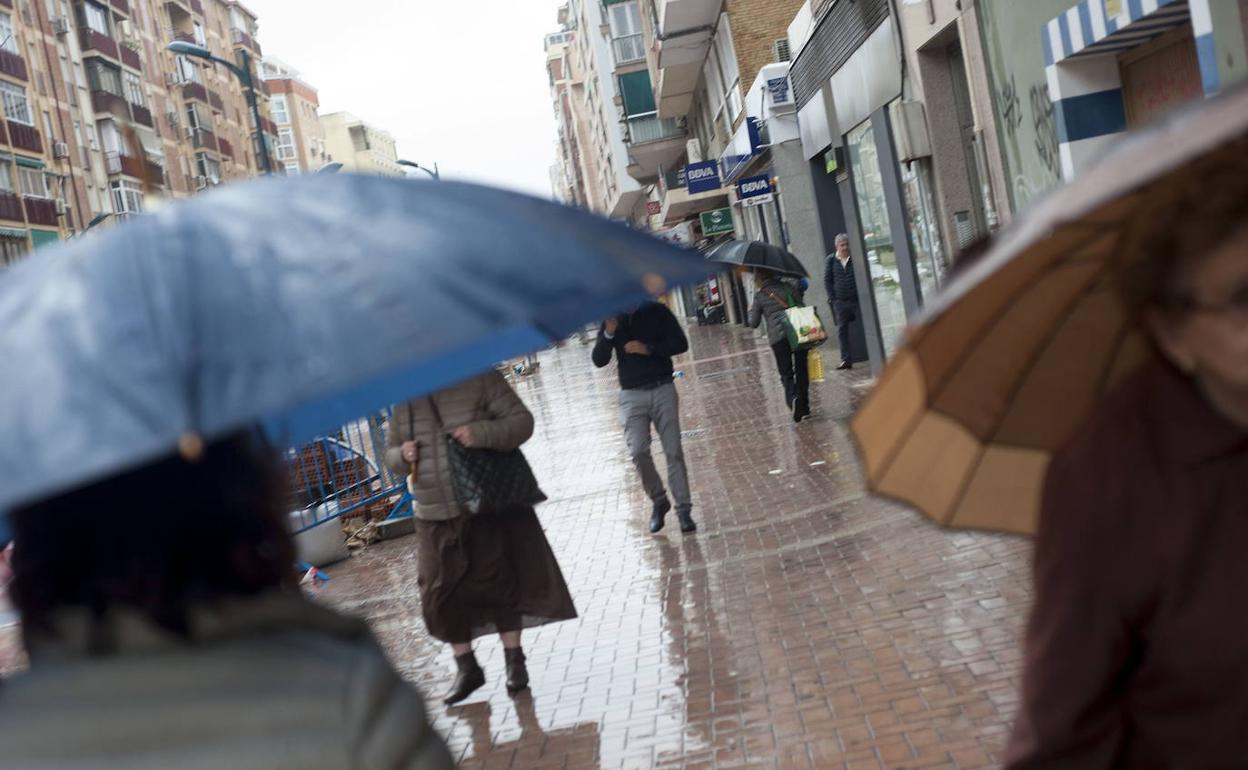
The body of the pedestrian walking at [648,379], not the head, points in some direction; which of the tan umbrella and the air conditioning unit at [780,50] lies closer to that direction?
the tan umbrella

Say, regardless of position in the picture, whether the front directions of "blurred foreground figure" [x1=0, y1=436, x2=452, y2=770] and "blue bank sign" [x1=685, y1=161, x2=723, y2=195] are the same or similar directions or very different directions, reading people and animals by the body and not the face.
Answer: very different directions

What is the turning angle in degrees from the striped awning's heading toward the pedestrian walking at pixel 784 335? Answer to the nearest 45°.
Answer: approximately 90° to its right

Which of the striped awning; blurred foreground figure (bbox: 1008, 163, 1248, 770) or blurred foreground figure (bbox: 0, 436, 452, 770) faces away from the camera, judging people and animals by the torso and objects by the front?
blurred foreground figure (bbox: 0, 436, 452, 770)

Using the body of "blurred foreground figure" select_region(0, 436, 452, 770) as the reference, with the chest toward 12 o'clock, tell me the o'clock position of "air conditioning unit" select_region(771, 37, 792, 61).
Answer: The air conditioning unit is roughly at 1 o'clock from the blurred foreground figure.

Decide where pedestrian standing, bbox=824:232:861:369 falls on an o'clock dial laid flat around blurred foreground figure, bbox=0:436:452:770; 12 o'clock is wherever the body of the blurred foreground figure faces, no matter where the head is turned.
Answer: The pedestrian standing is roughly at 1 o'clock from the blurred foreground figure.

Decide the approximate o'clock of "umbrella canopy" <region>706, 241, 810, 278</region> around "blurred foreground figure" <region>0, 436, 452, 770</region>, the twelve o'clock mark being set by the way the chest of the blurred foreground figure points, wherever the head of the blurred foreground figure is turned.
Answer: The umbrella canopy is roughly at 1 o'clock from the blurred foreground figure.

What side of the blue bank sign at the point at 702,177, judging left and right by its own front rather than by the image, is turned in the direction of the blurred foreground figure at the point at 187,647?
front

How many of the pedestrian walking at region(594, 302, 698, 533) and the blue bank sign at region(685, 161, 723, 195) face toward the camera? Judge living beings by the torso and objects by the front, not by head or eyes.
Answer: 2

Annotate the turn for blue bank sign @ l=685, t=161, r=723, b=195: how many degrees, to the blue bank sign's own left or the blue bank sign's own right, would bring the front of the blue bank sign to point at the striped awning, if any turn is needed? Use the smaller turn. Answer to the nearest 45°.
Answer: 0° — it already faces it

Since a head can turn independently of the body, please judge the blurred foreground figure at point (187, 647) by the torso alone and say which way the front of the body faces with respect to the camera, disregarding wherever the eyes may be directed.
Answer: away from the camera

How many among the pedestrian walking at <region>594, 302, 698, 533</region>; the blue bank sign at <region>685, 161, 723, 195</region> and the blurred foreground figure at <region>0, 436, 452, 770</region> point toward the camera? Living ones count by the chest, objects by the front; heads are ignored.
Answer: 2

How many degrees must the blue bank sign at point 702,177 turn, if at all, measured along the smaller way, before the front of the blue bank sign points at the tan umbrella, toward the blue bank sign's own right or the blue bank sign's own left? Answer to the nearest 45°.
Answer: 0° — it already faces it

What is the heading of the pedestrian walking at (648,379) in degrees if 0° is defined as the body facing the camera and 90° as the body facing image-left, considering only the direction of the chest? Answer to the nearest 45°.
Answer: approximately 0°
